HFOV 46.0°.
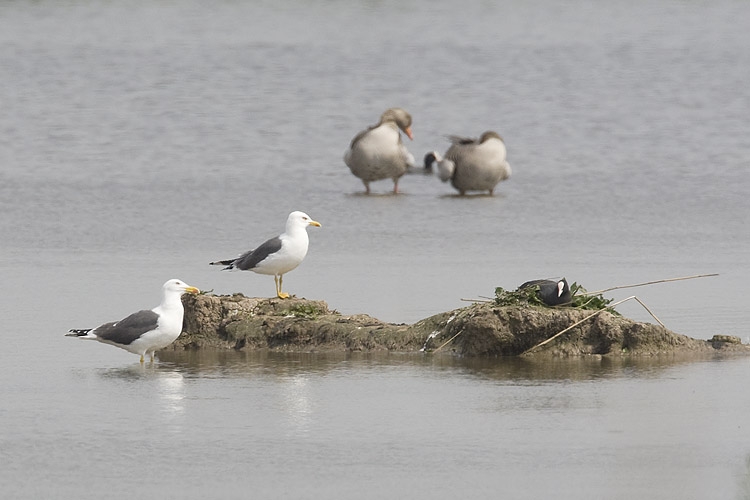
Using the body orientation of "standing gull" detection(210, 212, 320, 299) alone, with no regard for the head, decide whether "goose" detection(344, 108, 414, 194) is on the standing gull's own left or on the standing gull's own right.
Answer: on the standing gull's own left

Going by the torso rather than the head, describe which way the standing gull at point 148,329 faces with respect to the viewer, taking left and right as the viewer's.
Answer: facing to the right of the viewer

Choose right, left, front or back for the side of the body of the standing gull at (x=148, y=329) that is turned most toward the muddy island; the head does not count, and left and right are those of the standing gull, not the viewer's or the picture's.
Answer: front

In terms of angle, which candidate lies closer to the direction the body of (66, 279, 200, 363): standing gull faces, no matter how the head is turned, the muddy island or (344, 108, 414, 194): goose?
the muddy island

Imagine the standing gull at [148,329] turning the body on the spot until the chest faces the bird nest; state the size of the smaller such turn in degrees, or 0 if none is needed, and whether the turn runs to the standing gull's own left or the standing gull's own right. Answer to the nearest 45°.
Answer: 0° — it already faces it

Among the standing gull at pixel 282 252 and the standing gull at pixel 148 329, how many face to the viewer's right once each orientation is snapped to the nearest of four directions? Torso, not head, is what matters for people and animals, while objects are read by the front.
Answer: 2

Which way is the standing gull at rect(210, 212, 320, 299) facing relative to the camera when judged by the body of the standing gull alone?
to the viewer's right
